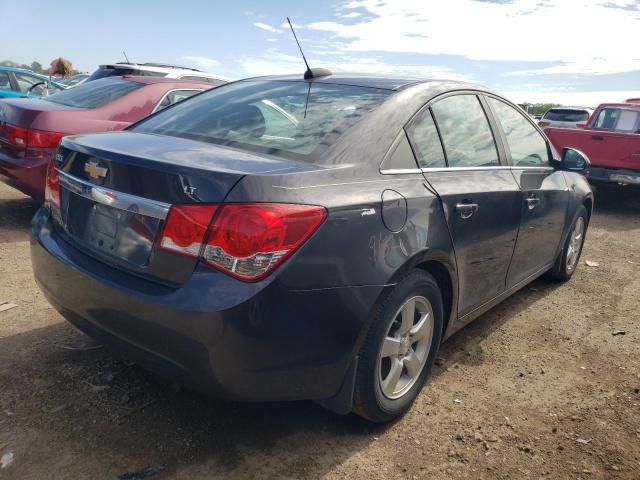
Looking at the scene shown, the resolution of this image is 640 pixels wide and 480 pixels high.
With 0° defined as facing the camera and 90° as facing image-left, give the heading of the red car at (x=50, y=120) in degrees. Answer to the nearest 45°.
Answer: approximately 225°

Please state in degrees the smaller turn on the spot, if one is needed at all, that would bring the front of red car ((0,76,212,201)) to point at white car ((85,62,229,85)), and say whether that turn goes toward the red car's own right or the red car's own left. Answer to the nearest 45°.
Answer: approximately 45° to the red car's own left

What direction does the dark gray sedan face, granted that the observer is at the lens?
facing away from the viewer and to the right of the viewer

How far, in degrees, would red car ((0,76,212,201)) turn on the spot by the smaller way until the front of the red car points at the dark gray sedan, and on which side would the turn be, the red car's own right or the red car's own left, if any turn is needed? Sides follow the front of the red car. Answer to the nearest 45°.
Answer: approximately 135° to the red car's own right

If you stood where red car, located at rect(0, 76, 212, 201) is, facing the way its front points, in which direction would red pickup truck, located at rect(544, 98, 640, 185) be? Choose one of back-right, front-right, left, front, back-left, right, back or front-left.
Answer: front-right

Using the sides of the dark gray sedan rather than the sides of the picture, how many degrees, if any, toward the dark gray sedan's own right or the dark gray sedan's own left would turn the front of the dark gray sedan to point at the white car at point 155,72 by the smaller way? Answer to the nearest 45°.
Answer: approximately 45° to the dark gray sedan's own left

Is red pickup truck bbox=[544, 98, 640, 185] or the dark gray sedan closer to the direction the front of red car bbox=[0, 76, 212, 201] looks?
the red pickup truck

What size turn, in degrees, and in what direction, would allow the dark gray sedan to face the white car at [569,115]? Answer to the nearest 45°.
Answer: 0° — it already faces it
